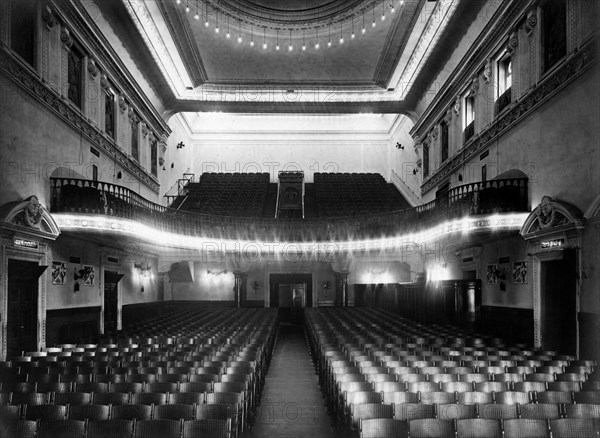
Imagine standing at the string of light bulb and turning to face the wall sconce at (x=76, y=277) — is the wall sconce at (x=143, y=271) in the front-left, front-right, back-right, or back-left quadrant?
front-right

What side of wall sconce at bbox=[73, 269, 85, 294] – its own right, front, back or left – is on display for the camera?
right

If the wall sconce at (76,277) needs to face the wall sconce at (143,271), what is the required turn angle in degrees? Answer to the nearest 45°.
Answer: approximately 90° to its left

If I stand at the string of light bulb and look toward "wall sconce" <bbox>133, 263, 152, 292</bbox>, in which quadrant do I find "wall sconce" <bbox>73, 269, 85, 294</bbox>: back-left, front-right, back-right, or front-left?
front-left
